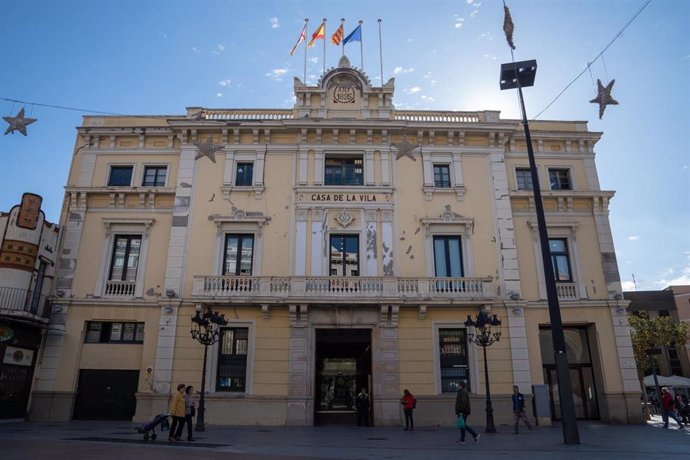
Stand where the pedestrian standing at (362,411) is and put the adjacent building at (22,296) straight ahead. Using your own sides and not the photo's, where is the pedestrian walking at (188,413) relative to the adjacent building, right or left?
left

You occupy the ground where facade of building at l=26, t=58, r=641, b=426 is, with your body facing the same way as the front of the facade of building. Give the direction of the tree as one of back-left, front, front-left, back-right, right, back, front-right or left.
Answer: back-left

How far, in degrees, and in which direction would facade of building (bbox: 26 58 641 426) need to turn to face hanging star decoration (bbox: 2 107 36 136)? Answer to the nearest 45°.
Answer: approximately 90° to its right

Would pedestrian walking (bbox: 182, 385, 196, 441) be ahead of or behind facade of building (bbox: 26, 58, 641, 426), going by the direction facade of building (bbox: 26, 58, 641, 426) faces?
ahead

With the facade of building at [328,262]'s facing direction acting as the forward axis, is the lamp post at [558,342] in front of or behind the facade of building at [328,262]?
in front

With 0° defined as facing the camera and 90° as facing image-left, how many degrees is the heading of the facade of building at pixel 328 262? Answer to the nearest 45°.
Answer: approximately 0°

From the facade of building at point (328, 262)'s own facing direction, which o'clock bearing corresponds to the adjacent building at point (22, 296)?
The adjacent building is roughly at 3 o'clock from the facade of building.

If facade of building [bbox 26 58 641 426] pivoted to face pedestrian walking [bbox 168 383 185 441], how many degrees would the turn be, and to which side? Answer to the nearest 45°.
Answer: approximately 45° to its right
